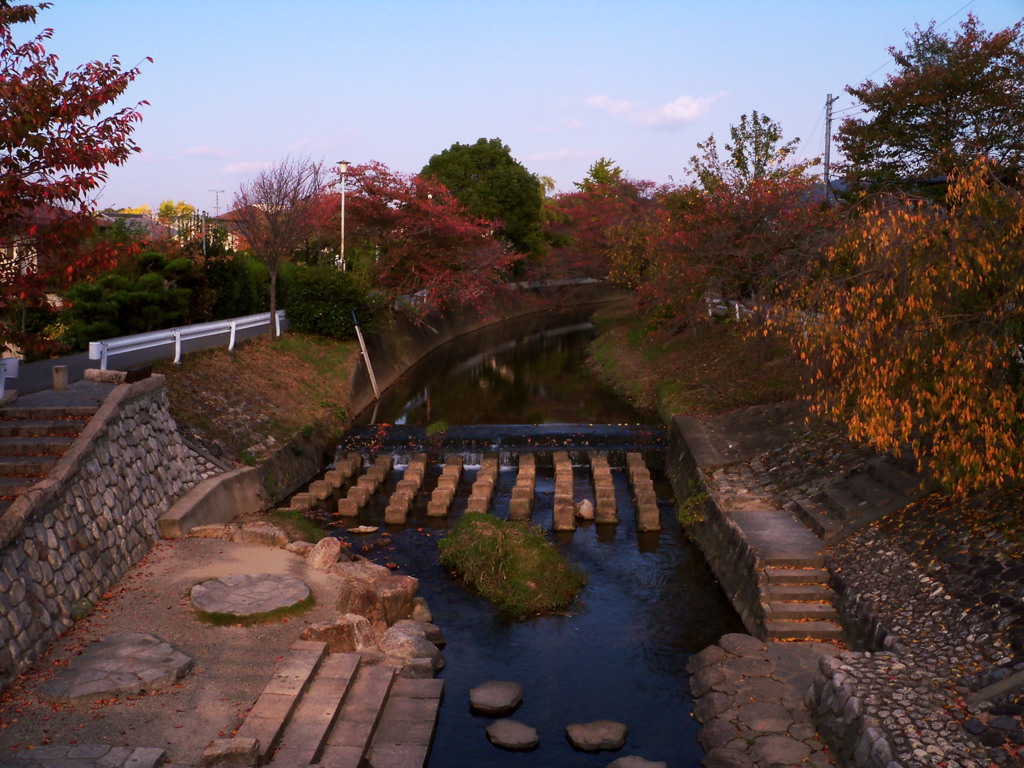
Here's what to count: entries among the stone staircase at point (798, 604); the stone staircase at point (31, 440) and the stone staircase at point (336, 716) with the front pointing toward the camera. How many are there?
2

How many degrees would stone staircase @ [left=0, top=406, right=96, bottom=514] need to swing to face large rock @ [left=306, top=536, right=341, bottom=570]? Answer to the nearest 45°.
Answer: approximately 90° to its left

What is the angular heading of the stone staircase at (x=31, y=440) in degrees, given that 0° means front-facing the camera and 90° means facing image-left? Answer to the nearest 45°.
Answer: approximately 0°

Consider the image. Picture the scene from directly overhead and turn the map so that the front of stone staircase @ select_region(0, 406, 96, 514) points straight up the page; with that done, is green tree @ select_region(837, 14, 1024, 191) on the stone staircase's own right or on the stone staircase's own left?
on the stone staircase's own left

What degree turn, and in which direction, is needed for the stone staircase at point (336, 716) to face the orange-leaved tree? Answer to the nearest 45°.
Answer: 0° — it already faces it

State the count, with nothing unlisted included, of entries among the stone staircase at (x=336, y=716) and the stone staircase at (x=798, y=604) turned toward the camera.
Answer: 1

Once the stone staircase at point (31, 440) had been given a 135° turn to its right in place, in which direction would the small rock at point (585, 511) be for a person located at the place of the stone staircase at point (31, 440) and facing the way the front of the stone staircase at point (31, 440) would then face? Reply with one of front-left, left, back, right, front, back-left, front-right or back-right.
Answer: back-right

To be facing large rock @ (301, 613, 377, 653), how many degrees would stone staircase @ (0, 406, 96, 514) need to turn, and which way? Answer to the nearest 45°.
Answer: approximately 45° to its left

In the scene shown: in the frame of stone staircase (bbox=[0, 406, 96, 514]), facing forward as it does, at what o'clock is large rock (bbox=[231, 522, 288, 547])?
The large rock is roughly at 9 o'clock from the stone staircase.

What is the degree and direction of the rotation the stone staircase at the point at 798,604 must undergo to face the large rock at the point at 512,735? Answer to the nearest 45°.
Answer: approximately 45° to its right

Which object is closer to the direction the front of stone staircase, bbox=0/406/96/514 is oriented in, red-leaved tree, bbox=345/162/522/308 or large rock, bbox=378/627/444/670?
the large rock
